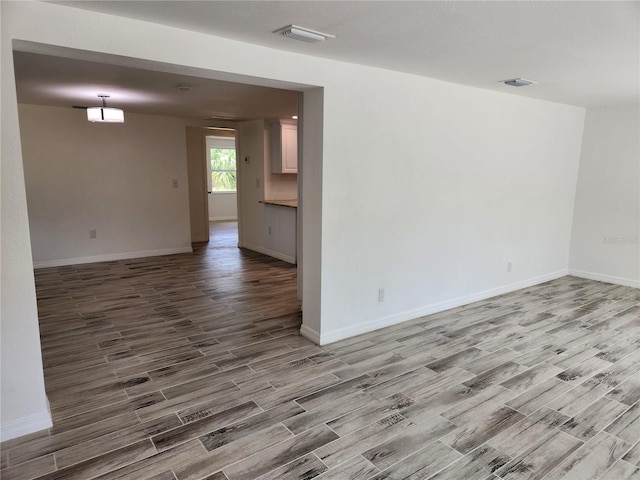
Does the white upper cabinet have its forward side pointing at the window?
no

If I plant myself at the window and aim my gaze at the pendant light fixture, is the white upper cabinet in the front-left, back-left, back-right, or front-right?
front-left

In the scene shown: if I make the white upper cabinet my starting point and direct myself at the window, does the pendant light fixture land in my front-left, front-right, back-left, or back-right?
back-left

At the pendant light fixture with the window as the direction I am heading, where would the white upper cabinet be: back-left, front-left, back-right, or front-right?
front-right
